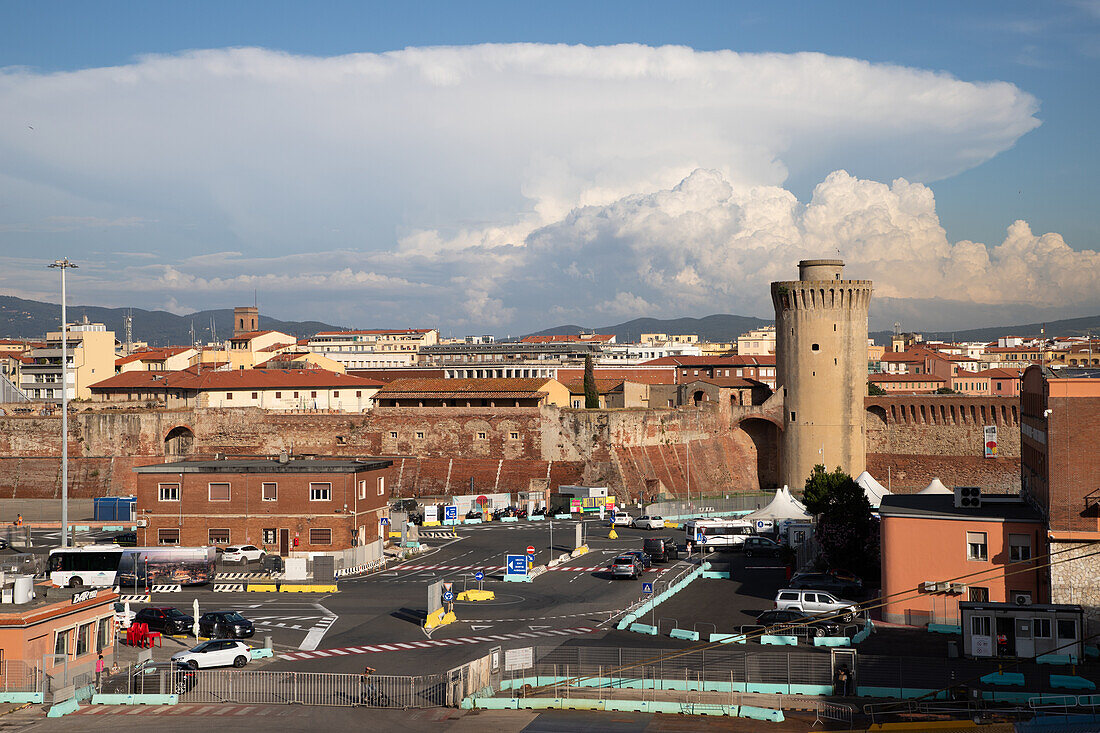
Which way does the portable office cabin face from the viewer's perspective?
toward the camera

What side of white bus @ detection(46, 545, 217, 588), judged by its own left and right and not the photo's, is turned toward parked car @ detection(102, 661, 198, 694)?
left

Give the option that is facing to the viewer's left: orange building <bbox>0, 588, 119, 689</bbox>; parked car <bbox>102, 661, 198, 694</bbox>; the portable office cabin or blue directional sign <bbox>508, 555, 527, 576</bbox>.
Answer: the parked car

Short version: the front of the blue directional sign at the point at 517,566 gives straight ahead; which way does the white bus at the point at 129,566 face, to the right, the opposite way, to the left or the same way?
to the right

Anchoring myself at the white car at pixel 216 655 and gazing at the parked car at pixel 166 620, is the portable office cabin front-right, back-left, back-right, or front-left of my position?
back-right

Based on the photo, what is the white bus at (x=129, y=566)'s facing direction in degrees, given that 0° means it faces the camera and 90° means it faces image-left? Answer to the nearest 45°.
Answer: approximately 90°

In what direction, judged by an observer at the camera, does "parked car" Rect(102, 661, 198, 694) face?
facing to the left of the viewer

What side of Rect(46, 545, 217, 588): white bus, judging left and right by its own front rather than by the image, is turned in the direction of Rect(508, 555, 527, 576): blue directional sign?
back

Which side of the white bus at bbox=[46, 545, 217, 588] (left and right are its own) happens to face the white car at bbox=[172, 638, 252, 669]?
left

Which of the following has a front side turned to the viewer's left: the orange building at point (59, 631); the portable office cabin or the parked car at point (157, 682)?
the parked car

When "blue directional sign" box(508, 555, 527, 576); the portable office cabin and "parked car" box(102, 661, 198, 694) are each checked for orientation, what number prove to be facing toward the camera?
2
